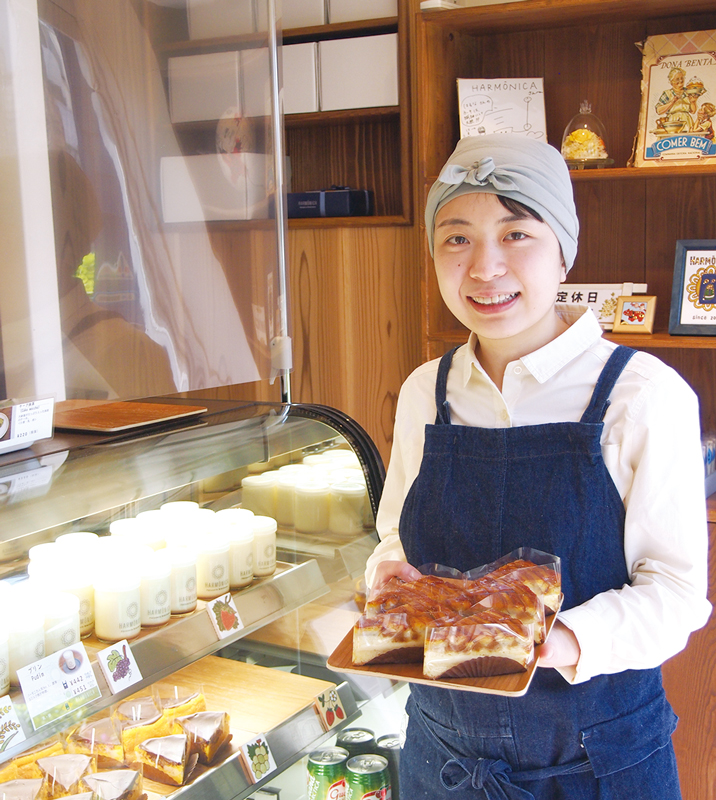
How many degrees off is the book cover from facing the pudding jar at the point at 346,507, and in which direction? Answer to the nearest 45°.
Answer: approximately 45° to its right

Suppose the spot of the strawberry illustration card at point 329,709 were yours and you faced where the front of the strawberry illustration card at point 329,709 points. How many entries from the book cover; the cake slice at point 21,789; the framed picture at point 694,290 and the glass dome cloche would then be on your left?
3

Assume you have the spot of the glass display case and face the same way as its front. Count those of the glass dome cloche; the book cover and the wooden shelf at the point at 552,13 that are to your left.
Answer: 3

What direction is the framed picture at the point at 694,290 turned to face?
toward the camera

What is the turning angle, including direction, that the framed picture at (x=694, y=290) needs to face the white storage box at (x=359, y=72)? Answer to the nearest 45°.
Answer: approximately 90° to its right

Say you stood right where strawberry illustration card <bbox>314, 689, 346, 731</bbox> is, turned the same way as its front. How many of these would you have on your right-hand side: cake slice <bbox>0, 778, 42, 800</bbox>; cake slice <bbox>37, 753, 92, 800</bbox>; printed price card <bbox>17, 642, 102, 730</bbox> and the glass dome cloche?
3

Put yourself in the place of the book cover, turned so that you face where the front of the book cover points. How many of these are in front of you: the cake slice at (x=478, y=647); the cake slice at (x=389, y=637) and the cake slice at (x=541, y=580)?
3

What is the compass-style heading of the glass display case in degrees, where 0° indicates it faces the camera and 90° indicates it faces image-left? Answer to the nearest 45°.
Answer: approximately 315°

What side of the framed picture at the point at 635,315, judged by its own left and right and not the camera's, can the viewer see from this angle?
front

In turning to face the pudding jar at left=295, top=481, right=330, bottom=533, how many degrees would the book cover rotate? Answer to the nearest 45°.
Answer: approximately 45° to its right

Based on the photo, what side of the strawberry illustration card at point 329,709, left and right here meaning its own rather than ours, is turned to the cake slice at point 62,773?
right

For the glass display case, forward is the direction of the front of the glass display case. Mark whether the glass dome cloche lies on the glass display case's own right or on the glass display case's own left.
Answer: on the glass display case's own left

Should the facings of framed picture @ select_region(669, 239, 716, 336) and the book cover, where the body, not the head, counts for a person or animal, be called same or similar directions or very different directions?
same or similar directions
